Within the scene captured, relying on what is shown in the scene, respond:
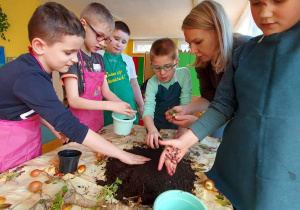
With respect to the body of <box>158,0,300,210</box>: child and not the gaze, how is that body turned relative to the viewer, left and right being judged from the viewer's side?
facing the viewer and to the left of the viewer

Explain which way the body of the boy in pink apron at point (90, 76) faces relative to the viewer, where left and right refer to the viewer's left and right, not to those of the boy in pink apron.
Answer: facing the viewer and to the right of the viewer

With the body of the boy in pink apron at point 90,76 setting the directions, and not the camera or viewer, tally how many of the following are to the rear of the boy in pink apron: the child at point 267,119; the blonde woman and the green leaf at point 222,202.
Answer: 0

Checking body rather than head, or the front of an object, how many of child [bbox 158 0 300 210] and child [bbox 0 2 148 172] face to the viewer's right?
1

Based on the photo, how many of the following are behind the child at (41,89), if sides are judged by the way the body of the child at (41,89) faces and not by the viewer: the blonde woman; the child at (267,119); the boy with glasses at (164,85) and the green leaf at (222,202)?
0

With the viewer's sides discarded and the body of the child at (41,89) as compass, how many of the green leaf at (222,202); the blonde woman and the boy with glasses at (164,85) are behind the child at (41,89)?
0

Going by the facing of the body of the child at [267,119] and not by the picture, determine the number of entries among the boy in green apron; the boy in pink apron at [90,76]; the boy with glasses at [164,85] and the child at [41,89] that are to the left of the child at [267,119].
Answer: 0

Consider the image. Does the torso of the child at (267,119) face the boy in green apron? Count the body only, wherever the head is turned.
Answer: no

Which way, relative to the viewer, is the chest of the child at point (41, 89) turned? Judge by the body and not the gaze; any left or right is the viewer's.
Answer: facing to the right of the viewer

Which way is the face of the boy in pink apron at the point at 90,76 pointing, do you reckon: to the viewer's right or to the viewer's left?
to the viewer's right

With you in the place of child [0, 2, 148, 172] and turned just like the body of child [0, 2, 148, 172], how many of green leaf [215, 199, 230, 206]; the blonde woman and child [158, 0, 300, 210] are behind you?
0

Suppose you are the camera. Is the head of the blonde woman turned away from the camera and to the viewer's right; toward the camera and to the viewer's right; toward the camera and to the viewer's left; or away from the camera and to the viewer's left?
toward the camera and to the viewer's left
